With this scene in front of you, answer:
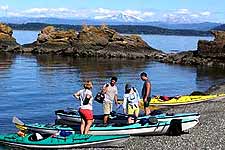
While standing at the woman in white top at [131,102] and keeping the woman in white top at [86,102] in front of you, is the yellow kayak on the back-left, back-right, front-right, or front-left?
back-right

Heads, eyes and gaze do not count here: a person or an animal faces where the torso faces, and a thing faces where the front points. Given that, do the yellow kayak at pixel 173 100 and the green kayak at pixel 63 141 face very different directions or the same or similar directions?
same or similar directions

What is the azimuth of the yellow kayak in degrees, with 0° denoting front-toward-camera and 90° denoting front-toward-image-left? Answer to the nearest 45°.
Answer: approximately 270°

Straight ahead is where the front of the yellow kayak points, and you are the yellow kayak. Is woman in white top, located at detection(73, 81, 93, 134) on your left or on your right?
on your right
